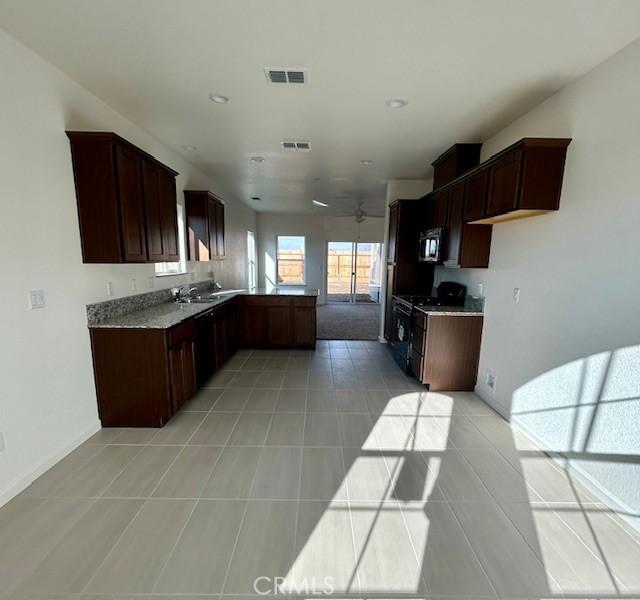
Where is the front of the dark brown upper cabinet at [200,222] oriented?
to the viewer's right

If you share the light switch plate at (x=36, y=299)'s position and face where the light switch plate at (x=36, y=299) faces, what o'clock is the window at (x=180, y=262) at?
The window is roughly at 9 o'clock from the light switch plate.

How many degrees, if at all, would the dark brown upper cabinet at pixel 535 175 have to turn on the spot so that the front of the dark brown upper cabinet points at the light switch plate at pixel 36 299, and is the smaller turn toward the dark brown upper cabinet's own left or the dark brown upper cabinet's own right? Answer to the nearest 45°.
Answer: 0° — it already faces it

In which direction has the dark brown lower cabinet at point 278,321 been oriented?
toward the camera

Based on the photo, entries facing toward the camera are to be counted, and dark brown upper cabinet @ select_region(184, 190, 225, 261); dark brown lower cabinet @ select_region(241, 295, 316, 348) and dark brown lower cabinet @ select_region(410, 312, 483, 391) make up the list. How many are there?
1

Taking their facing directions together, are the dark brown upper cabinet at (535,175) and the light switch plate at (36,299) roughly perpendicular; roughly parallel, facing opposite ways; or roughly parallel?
roughly parallel, facing opposite ways

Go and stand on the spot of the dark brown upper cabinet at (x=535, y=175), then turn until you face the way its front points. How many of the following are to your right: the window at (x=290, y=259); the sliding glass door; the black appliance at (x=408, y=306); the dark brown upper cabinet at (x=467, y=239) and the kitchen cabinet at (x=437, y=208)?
5

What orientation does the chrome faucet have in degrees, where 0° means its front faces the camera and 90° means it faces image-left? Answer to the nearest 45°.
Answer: approximately 270°

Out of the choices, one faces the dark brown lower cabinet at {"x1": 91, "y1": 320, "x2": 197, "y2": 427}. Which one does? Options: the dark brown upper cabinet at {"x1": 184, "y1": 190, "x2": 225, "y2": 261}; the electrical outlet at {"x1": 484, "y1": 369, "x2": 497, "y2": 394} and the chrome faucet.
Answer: the electrical outlet

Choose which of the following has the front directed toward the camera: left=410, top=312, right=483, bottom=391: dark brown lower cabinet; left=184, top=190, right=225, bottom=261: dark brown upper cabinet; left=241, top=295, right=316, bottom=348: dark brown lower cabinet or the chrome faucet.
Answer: left=241, top=295, right=316, bottom=348: dark brown lower cabinet

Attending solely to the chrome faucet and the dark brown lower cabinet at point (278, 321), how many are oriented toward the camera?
1

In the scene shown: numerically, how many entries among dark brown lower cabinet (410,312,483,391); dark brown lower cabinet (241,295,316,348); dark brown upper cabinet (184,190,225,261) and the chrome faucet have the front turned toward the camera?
1

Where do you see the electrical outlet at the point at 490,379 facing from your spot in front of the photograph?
facing the viewer and to the left of the viewer

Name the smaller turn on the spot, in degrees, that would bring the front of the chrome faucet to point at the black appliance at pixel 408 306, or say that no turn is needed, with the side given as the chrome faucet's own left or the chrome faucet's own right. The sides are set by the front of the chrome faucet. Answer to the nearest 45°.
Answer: approximately 45° to the chrome faucet's own right

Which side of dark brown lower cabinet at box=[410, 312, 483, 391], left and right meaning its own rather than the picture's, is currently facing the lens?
left

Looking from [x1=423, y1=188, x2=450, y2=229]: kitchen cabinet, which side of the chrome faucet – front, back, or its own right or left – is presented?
front
